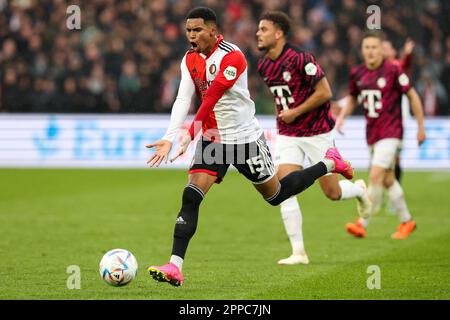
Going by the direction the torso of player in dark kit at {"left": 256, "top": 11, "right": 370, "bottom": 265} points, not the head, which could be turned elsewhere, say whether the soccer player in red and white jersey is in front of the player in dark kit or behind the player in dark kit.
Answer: in front

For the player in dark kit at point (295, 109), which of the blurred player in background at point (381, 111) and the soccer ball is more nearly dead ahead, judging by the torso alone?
the soccer ball

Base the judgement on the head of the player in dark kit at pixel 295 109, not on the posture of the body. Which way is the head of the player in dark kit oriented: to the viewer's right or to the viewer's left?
to the viewer's left

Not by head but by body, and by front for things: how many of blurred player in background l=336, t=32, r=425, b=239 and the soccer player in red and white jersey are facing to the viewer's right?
0

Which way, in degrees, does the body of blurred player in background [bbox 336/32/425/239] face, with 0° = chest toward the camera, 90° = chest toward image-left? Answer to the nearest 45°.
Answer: approximately 45°

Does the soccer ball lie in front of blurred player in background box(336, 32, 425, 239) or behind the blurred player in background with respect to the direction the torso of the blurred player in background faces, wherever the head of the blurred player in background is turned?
in front

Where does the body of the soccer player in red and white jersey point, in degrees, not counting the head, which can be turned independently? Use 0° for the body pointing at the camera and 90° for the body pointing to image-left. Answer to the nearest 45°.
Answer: approximately 45°

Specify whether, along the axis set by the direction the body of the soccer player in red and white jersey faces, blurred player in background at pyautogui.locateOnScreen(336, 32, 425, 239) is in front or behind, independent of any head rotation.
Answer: behind
